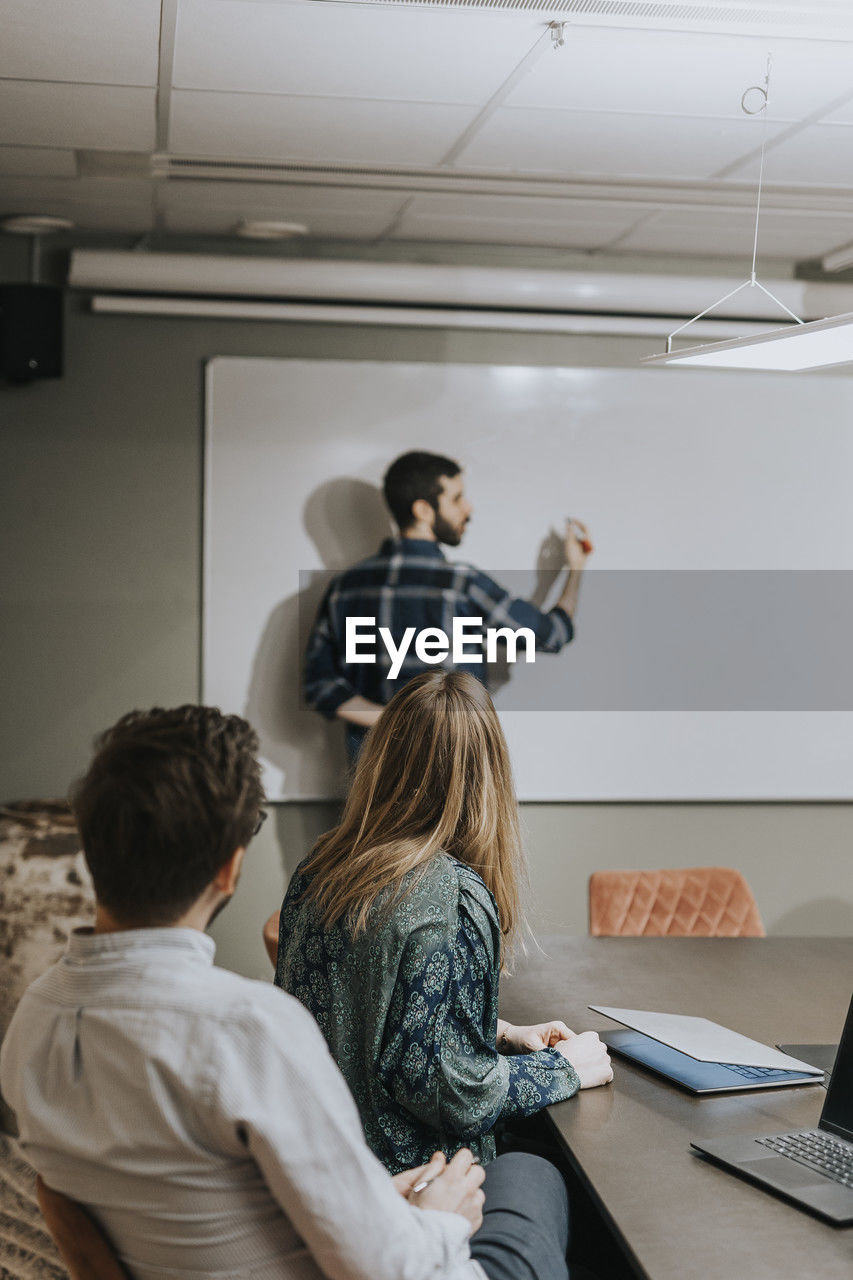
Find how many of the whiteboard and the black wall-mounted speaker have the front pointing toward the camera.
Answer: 2

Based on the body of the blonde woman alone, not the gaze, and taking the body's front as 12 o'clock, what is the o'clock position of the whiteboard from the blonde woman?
The whiteboard is roughly at 11 o'clock from the blonde woman.

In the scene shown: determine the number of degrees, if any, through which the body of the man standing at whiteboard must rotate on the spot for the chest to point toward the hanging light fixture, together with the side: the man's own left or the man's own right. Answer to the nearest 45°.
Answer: approximately 90° to the man's own right

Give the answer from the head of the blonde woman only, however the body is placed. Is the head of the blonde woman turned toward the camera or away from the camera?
away from the camera

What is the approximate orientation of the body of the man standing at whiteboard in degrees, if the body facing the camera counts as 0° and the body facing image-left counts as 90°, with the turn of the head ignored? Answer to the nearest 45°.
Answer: approximately 225°

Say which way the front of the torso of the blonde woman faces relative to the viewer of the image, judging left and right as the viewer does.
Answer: facing away from the viewer and to the right of the viewer

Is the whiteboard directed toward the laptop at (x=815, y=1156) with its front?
yes

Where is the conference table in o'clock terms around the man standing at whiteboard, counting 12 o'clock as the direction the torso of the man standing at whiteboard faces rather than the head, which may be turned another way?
The conference table is roughly at 4 o'clock from the man standing at whiteboard.

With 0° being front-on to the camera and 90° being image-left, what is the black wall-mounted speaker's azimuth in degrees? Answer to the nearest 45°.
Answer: approximately 0°
